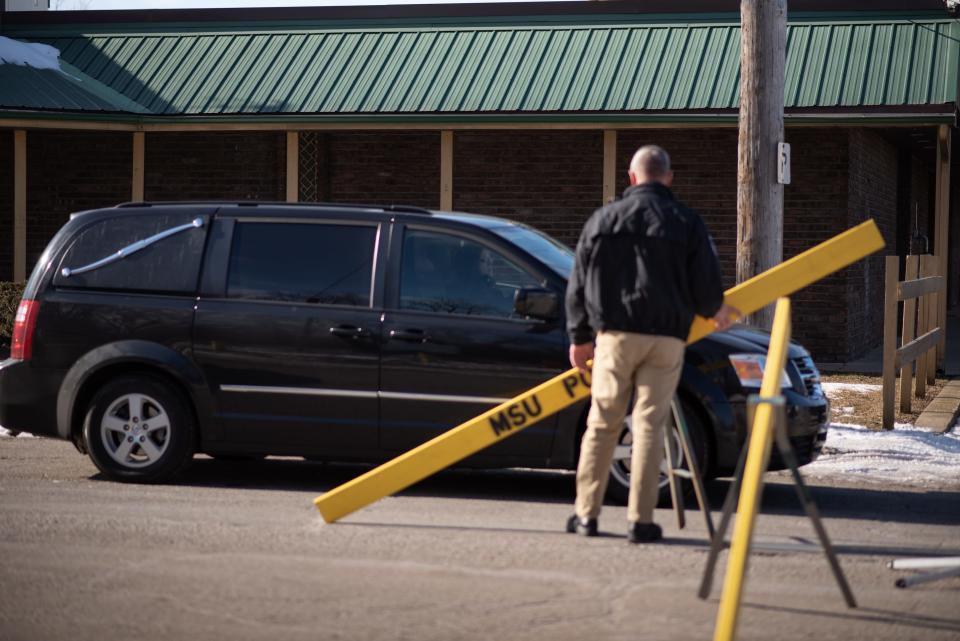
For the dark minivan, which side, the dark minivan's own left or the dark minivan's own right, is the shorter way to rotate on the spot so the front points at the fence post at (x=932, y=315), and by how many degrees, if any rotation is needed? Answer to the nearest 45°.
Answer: approximately 45° to the dark minivan's own left

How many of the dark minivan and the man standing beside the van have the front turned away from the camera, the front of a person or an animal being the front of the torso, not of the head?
1

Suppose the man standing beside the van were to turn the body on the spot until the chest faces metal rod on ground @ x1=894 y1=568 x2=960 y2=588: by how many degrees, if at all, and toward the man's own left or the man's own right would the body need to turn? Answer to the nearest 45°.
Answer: approximately 90° to the man's own right

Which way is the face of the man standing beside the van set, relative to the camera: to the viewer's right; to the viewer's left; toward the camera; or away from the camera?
away from the camera

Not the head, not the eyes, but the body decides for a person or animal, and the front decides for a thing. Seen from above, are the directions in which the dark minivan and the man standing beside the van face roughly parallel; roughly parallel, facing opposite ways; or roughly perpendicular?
roughly perpendicular

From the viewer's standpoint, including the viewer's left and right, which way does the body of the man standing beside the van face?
facing away from the viewer

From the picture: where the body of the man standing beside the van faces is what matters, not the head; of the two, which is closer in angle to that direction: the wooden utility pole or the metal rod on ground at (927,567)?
the wooden utility pole

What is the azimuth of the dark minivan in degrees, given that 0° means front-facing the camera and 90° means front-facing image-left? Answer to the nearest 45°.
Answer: approximately 270°
